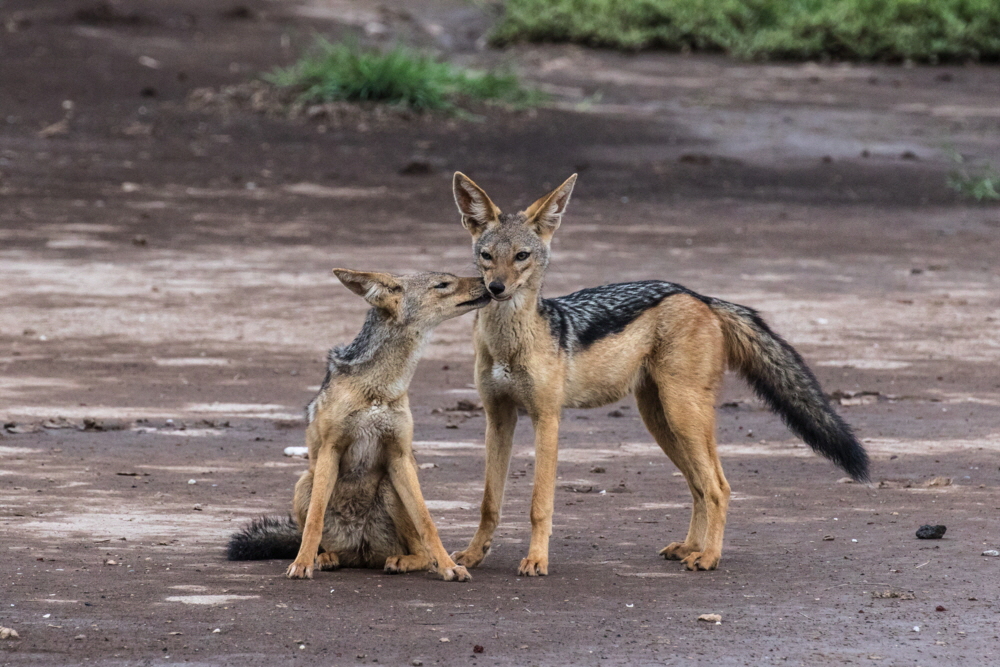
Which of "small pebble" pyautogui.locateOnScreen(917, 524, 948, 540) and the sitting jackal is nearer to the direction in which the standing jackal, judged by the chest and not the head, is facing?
the sitting jackal

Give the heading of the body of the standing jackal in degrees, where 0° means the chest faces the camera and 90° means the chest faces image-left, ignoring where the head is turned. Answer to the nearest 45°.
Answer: approximately 45°

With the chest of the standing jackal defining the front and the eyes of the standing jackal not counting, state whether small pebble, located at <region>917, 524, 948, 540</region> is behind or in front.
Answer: behind

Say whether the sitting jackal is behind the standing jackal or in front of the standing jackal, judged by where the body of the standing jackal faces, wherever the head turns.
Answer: in front
